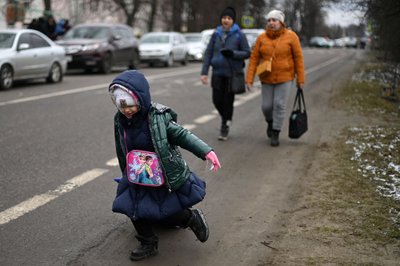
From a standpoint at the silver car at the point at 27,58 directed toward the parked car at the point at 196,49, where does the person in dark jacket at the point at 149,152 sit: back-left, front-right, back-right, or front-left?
back-right

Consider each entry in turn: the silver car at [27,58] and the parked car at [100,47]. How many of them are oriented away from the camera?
0

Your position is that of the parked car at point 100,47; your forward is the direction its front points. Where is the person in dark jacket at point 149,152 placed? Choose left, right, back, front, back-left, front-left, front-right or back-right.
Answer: front-left

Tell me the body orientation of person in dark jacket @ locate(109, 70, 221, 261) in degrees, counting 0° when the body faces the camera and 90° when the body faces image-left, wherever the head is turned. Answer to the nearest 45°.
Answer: approximately 45°

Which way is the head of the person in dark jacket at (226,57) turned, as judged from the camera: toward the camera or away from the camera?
toward the camera

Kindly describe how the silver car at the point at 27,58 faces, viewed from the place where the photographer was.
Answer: facing the viewer and to the left of the viewer

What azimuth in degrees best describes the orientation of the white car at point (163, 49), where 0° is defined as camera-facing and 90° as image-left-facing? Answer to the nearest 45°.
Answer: approximately 45°

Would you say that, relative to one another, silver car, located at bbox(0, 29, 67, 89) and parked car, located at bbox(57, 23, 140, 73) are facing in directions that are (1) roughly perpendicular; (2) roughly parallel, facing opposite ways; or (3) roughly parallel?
roughly parallel

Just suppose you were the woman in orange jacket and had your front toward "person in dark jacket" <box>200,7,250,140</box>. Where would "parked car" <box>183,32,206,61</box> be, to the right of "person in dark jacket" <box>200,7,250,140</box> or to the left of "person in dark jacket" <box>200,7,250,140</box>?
right

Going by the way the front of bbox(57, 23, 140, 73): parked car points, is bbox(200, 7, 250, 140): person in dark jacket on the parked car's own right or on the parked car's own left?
on the parked car's own left

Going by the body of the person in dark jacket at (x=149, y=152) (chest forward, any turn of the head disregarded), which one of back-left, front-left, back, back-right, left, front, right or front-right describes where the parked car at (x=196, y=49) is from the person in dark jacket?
back-right

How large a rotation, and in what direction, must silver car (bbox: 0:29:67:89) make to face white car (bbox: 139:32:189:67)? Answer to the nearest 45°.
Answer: approximately 180°

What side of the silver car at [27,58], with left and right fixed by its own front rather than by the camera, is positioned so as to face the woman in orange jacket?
left

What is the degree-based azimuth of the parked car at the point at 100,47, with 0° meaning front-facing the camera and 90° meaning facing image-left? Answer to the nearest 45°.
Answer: approximately 45°
